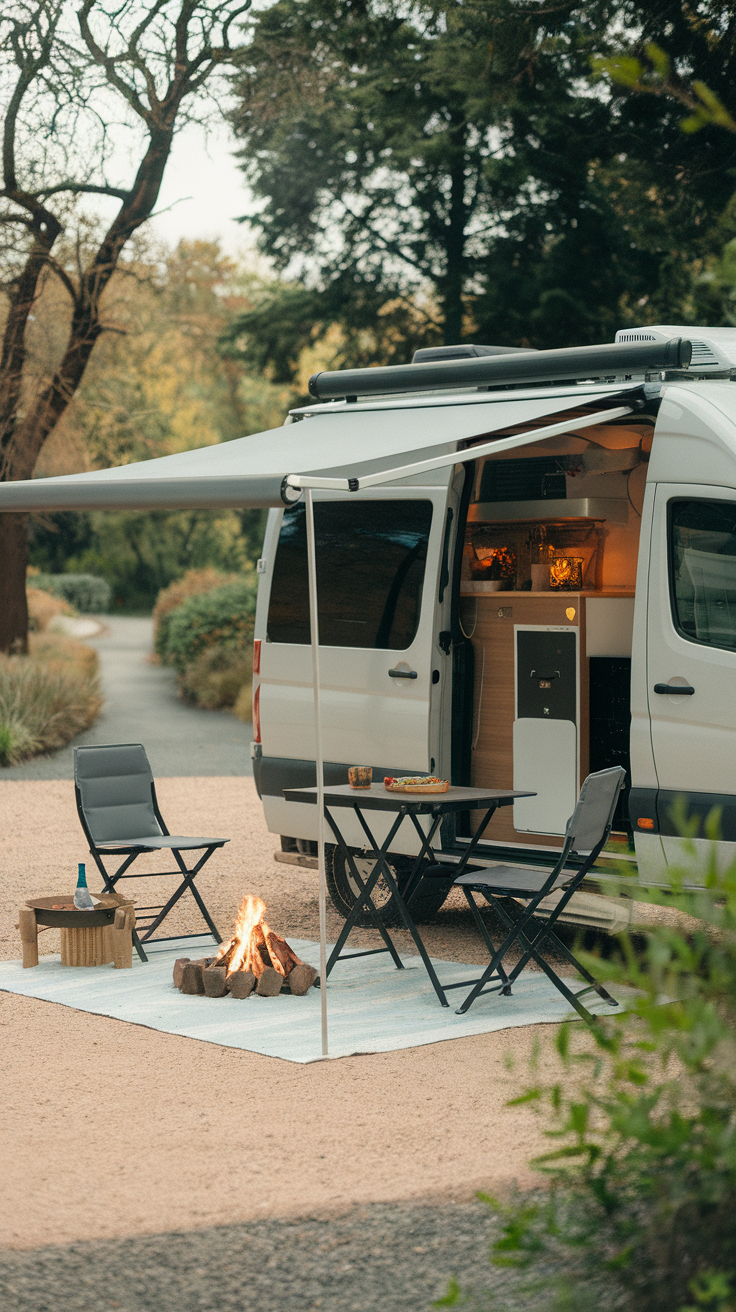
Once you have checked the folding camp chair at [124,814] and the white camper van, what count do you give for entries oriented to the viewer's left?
0

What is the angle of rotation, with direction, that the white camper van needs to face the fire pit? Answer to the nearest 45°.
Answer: approximately 90° to its right

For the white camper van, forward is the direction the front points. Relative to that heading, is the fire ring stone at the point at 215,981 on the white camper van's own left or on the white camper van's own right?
on the white camper van's own right

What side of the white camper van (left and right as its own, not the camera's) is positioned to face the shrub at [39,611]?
back

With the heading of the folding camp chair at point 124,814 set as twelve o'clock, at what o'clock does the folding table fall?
The folding table is roughly at 12 o'clock from the folding camp chair.

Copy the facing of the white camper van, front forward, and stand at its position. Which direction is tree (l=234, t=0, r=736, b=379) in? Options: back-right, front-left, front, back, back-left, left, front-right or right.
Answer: back-left

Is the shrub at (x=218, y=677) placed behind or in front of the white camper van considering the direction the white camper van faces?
behind

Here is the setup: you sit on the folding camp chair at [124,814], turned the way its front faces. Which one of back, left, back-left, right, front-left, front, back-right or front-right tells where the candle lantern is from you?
front-left

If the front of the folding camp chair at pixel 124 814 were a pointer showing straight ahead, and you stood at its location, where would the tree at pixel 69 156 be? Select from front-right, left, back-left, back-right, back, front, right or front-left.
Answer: back-left

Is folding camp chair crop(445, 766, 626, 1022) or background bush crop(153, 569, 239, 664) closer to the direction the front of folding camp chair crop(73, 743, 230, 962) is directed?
the folding camp chair

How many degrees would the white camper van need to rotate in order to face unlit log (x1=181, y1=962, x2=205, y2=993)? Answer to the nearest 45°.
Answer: approximately 90° to its right
